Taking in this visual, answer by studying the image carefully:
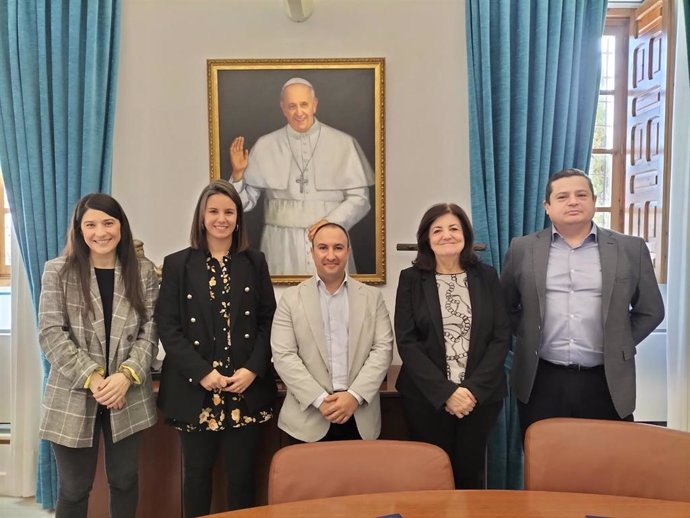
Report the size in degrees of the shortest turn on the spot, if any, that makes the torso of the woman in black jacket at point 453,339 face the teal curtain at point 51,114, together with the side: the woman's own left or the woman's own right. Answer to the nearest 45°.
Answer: approximately 90° to the woman's own right

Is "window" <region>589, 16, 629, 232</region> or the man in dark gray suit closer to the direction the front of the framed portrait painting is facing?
the man in dark gray suit

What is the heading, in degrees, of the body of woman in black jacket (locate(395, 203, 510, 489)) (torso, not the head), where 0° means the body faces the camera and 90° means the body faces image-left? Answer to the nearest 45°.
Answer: approximately 0°

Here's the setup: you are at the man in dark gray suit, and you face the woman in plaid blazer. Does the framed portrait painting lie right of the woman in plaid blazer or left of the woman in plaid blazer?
right

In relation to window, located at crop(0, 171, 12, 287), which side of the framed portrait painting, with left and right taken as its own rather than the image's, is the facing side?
right

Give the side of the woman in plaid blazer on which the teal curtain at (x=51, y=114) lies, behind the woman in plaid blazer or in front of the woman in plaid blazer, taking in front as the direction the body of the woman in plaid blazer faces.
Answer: behind

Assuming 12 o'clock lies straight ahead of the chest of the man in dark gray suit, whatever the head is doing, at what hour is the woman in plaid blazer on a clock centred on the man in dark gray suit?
The woman in plaid blazer is roughly at 2 o'clock from the man in dark gray suit.

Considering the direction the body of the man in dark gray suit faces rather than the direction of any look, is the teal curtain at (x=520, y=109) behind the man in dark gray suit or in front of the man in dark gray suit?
behind
